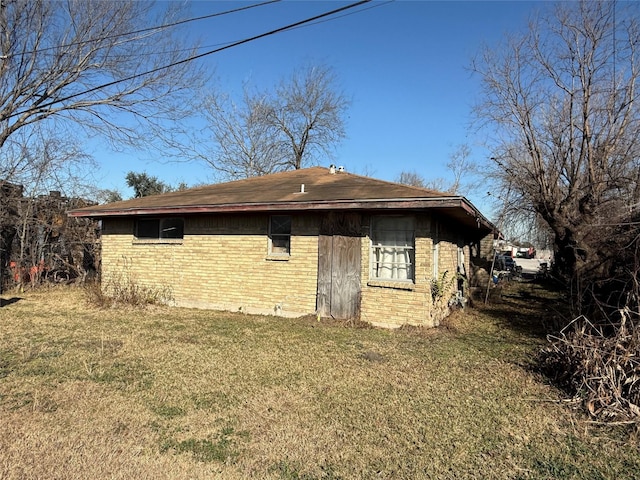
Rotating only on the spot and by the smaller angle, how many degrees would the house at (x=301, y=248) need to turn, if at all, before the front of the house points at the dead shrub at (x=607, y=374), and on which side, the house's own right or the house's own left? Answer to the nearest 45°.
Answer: approximately 45° to the house's own left

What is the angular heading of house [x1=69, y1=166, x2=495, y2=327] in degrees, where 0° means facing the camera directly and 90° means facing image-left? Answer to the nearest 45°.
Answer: approximately 0°

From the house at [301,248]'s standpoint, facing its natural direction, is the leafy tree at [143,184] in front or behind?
behind

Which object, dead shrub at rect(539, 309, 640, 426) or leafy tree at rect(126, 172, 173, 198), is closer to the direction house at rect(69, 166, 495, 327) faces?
the dead shrub

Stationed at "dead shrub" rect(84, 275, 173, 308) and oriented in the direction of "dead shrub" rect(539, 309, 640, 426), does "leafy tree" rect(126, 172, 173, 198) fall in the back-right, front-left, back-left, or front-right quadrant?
back-left
